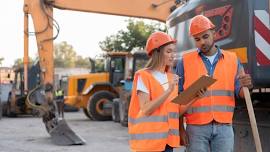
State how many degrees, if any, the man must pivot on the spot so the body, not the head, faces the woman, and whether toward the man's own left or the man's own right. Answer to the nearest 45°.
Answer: approximately 45° to the man's own right

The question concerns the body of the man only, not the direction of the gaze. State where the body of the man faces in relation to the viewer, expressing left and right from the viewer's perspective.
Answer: facing the viewer

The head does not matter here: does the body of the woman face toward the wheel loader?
no

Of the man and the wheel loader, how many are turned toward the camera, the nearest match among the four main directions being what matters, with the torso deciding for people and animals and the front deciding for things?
1

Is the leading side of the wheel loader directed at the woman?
no

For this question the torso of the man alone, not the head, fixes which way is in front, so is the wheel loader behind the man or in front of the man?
behind

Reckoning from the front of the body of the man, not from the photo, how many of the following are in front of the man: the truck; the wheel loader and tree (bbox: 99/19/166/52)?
0

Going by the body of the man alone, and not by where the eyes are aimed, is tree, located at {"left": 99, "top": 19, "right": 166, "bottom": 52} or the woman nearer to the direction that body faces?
the woman

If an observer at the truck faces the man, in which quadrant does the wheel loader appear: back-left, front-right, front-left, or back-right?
back-right
